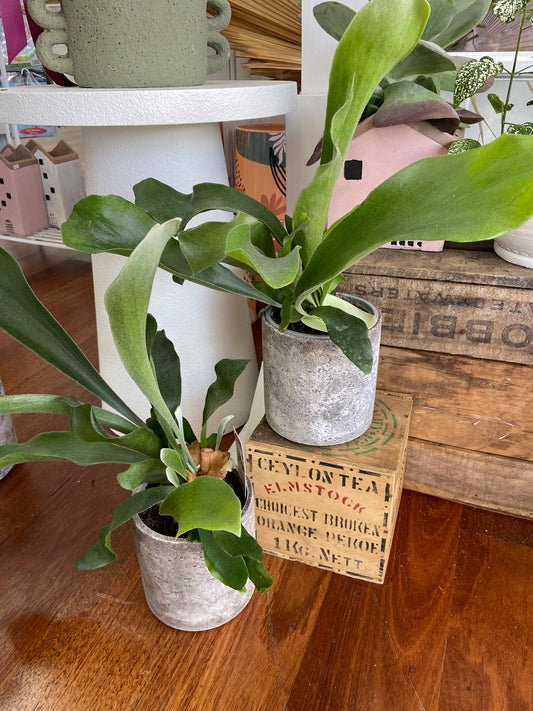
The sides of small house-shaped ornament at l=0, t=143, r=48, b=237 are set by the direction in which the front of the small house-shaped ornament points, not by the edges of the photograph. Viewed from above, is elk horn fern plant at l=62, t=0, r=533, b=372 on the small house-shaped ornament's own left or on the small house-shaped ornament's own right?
on the small house-shaped ornament's own left

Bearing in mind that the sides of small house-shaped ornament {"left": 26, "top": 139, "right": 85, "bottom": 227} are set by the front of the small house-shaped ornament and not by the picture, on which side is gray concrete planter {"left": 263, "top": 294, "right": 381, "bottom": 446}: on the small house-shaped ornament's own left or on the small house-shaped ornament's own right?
on the small house-shaped ornament's own left

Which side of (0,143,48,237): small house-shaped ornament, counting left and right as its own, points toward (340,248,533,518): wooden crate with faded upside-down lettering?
left

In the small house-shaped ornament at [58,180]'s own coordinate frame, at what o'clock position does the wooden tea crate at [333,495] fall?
The wooden tea crate is roughly at 10 o'clock from the small house-shaped ornament.

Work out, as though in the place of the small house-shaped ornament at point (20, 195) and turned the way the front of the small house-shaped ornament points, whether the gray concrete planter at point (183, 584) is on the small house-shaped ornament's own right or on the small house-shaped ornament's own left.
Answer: on the small house-shaped ornament's own left

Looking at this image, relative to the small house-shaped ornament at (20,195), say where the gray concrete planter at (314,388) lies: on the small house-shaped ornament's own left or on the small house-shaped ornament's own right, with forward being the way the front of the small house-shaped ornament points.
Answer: on the small house-shaped ornament's own left

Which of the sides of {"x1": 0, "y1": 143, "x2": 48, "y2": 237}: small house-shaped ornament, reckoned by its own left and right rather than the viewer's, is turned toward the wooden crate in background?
left

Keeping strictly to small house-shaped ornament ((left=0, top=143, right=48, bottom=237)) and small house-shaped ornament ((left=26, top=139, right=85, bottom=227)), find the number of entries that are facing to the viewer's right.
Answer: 0

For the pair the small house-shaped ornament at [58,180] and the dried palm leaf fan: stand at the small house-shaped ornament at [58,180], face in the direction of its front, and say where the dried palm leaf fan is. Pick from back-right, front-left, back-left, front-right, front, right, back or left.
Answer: left

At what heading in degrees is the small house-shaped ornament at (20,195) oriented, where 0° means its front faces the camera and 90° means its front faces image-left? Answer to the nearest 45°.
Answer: approximately 45°
